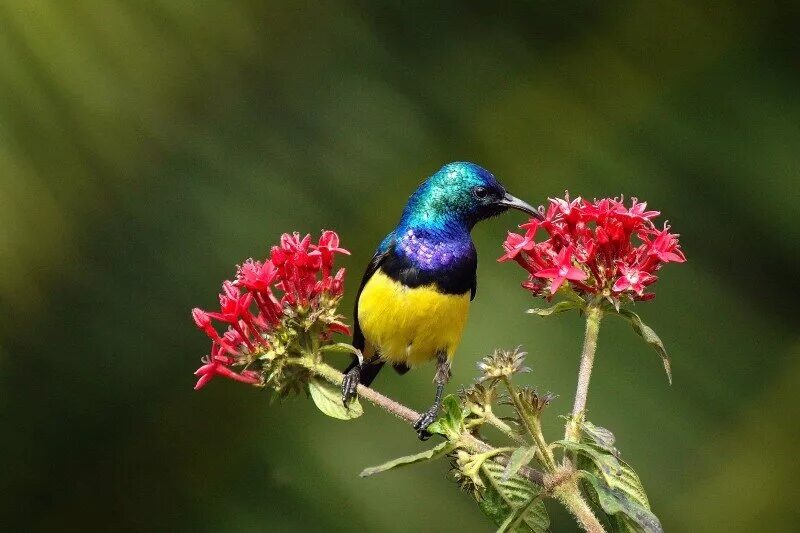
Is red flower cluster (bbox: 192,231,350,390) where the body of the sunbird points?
no

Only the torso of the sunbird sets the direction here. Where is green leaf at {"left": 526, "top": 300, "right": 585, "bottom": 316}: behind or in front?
in front

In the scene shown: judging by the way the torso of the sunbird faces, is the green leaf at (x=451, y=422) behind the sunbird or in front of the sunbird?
in front

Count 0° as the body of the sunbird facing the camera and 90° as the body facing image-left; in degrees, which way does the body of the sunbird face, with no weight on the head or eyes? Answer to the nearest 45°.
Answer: approximately 315°

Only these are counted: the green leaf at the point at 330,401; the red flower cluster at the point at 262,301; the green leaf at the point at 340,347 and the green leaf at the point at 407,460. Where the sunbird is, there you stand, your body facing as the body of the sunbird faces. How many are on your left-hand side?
0

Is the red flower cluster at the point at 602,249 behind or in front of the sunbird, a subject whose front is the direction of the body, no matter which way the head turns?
in front
